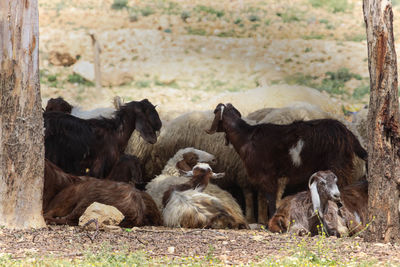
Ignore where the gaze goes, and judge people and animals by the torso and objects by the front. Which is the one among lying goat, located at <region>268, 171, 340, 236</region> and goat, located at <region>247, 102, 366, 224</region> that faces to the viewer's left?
the goat

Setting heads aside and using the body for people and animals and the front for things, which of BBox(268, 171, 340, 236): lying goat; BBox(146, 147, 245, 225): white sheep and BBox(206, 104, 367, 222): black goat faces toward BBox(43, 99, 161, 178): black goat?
BBox(206, 104, 367, 222): black goat

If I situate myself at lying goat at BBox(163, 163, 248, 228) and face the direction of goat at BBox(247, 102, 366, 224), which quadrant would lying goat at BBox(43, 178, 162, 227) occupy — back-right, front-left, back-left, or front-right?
back-left

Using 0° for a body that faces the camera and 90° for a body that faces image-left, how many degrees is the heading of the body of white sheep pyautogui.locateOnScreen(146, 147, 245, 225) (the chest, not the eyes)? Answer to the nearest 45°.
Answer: approximately 270°

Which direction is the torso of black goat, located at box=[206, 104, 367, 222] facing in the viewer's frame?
to the viewer's left

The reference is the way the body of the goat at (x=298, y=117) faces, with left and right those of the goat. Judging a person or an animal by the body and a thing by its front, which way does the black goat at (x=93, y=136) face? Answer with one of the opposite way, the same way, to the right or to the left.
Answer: the opposite way

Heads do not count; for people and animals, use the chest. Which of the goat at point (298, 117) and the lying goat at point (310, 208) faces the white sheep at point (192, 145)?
the goat

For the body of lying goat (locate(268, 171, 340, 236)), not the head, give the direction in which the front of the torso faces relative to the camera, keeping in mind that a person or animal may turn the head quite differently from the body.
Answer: to the viewer's right
